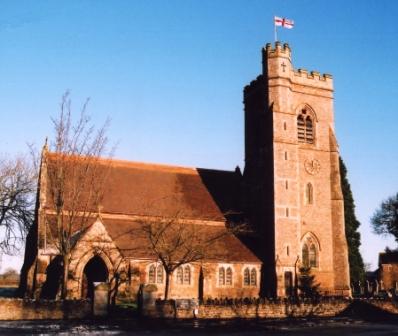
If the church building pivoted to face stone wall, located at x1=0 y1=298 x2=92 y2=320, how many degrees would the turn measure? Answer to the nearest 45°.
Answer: approximately 45° to its right

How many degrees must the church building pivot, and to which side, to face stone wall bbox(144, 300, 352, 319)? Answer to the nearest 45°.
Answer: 0° — it already faces it

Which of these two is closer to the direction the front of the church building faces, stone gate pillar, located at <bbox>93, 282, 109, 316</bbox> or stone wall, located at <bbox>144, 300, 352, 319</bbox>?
the stone wall

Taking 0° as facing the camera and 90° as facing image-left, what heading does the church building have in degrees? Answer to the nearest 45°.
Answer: approximately 0°
